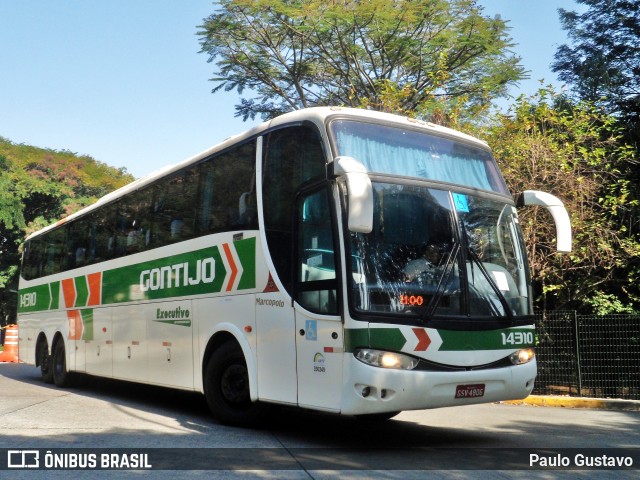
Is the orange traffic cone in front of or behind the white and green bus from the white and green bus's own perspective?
behind

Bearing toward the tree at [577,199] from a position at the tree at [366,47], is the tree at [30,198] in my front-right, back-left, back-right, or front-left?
back-right

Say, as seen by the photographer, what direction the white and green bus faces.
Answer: facing the viewer and to the right of the viewer

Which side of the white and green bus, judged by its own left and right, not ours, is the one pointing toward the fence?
left

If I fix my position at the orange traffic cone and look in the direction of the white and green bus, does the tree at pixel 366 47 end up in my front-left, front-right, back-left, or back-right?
front-left

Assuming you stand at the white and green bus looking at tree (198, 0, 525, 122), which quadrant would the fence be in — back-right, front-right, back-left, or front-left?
front-right

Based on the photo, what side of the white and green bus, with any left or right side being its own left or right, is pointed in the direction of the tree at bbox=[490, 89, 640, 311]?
left

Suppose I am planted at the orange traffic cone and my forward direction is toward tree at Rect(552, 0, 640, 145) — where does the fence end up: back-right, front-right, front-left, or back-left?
front-right

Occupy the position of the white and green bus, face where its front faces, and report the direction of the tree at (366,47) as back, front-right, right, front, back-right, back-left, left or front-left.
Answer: back-left

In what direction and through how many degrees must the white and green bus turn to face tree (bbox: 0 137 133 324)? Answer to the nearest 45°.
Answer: approximately 180°

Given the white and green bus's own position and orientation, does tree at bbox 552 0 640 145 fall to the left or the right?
on its left
